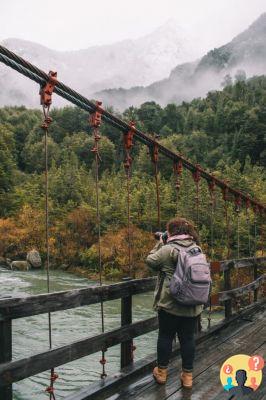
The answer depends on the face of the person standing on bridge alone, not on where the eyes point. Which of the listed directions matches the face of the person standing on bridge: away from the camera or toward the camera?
away from the camera

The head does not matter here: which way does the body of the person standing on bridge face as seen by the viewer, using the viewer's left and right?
facing away from the viewer and to the left of the viewer
